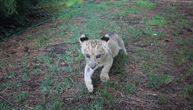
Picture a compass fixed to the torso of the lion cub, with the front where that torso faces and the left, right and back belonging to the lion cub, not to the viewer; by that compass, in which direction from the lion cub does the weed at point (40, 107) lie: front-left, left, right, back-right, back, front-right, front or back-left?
front

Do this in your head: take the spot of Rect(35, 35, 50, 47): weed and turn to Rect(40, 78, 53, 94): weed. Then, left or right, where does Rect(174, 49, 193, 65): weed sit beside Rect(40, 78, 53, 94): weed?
left

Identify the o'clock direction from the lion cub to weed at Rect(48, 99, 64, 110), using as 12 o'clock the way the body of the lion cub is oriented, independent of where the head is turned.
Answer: The weed is roughly at 12 o'clock from the lion cub.

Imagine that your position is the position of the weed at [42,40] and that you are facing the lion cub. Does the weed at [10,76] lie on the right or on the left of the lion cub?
right

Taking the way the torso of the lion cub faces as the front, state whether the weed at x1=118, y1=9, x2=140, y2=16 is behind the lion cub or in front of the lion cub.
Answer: behind

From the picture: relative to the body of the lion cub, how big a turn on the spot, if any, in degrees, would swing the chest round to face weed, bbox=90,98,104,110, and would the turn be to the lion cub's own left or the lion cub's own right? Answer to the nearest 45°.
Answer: approximately 45° to the lion cub's own left

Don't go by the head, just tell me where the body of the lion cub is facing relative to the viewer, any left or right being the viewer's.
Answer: facing the viewer and to the left of the viewer

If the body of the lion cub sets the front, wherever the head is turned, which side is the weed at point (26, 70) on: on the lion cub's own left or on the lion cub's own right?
on the lion cub's own right

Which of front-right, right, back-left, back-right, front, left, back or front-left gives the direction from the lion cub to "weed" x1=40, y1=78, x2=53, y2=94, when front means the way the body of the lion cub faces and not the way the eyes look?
front-right

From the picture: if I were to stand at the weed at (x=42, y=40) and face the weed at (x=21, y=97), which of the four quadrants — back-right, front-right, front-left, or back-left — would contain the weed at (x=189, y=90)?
front-left

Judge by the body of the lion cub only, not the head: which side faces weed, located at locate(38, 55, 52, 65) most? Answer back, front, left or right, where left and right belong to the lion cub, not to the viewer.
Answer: right

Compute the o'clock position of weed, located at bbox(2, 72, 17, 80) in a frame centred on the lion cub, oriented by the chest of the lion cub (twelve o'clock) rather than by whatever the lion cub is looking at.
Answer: The weed is roughly at 2 o'clock from the lion cub.

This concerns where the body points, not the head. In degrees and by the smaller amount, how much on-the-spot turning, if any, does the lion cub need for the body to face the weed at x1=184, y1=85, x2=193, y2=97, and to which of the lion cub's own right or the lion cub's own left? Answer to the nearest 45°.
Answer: approximately 135° to the lion cub's own left

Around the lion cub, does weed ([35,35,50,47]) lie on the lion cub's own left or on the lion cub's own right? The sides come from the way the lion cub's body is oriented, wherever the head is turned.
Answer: on the lion cub's own right
